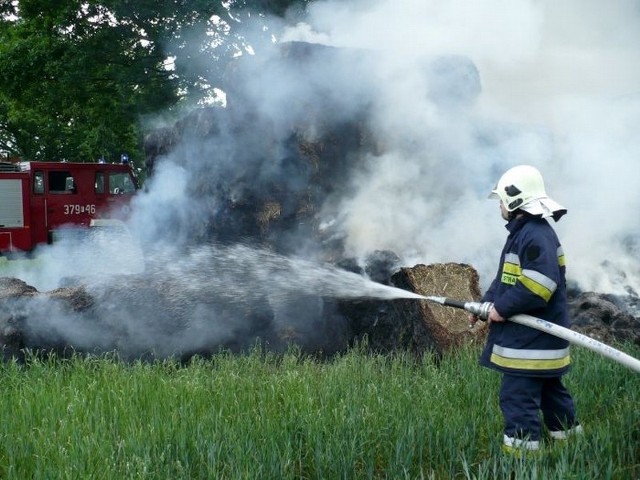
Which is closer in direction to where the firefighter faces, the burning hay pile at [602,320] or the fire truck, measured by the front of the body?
the fire truck

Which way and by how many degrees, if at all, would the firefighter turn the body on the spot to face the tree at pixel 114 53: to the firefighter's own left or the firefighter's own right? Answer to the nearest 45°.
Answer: approximately 45° to the firefighter's own right

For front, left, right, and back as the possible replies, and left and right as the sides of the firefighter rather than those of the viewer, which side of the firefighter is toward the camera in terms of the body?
left

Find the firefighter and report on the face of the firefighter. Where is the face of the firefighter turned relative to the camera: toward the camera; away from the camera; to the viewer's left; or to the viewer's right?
to the viewer's left

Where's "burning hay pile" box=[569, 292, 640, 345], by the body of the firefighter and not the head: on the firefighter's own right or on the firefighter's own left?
on the firefighter's own right

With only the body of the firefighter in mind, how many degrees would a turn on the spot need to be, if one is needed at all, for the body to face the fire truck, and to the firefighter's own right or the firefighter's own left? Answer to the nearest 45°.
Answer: approximately 45° to the firefighter's own right

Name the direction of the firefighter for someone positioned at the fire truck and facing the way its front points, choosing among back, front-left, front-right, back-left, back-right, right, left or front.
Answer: right

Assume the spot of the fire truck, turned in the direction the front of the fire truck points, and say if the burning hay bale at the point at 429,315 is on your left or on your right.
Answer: on your right

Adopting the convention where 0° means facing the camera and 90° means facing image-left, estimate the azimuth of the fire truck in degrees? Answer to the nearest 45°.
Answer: approximately 270°

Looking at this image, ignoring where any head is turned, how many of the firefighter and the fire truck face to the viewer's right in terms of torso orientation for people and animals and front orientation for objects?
1
